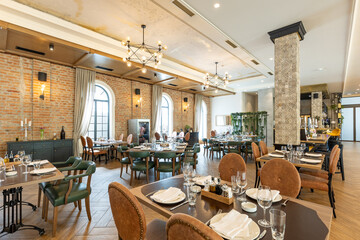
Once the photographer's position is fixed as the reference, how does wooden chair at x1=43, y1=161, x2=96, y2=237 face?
facing the viewer and to the left of the viewer

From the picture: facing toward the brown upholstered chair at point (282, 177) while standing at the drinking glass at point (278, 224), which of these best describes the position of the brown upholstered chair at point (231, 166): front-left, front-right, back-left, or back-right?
front-left

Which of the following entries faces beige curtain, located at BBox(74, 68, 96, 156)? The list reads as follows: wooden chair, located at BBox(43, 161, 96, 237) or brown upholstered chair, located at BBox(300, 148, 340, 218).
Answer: brown upholstered chair, located at BBox(300, 148, 340, 218)

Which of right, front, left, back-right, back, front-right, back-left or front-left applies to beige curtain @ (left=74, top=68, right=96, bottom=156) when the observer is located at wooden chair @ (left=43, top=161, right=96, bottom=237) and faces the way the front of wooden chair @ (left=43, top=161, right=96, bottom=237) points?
back-right

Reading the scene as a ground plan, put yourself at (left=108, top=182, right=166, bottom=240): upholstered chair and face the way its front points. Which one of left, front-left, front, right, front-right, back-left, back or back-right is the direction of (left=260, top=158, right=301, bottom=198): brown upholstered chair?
front-right

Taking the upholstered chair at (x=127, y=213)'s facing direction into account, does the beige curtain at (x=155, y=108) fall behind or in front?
in front

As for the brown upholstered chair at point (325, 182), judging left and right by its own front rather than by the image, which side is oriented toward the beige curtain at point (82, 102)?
front

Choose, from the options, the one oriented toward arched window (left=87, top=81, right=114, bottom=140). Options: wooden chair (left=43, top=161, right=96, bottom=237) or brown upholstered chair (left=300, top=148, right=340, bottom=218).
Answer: brown upholstered chair (left=300, top=148, right=340, bottom=218)

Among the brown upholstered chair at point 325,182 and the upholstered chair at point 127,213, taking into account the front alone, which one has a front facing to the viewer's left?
the brown upholstered chair at point 325,182

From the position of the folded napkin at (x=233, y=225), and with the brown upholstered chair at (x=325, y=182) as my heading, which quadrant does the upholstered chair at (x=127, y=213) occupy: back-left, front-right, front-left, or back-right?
back-left

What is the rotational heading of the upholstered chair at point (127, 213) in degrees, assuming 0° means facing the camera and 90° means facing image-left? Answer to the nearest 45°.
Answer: approximately 225°

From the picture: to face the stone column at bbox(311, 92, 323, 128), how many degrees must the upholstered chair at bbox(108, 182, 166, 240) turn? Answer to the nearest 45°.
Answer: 0° — it already faces it

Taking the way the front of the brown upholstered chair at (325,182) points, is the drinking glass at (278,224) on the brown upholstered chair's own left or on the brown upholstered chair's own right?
on the brown upholstered chair's own left

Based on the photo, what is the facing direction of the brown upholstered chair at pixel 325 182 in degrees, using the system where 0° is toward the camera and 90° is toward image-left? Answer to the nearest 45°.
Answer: approximately 90°

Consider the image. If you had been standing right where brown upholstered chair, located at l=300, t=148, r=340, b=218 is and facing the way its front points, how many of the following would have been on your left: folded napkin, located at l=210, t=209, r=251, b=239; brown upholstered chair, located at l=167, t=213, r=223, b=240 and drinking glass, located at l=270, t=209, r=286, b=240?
3

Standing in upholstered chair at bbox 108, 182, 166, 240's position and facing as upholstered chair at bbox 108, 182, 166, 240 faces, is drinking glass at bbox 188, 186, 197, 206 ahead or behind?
ahead

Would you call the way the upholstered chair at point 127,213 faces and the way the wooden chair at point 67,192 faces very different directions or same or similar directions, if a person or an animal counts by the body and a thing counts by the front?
very different directions

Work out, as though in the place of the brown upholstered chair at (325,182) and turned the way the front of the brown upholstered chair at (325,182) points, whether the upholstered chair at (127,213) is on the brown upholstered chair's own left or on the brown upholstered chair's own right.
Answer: on the brown upholstered chair's own left

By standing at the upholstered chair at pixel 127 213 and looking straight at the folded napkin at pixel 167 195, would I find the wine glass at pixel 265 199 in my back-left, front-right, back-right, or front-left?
front-right
